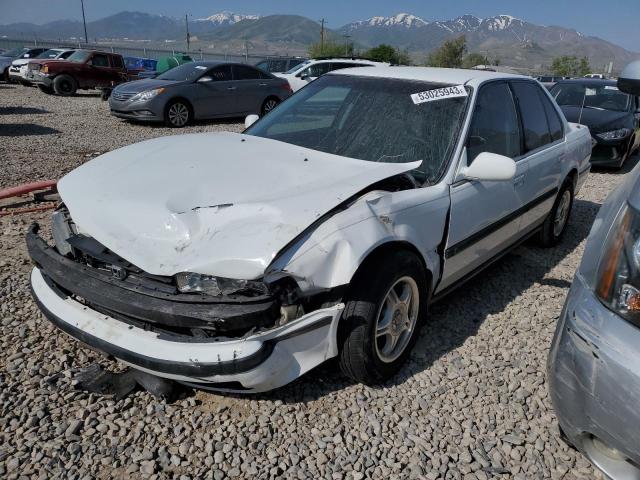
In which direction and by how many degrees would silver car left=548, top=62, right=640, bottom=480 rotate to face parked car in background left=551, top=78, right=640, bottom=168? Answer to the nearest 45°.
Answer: approximately 135° to its right

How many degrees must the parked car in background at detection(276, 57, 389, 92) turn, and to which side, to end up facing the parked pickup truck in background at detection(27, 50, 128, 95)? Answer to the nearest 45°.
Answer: approximately 45° to its right

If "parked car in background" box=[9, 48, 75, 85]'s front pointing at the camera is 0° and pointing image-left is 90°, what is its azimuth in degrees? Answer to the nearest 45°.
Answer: approximately 45°

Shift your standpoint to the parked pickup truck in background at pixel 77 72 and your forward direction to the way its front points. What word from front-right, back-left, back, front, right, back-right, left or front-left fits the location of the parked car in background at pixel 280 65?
back-left

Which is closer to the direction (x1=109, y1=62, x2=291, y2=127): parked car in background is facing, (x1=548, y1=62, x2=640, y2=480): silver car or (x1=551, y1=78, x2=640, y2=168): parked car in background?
the silver car

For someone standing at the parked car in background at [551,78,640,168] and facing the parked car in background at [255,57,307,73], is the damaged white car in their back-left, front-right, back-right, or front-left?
back-left

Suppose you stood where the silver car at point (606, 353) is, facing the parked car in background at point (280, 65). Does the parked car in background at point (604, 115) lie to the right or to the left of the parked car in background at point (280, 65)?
right
